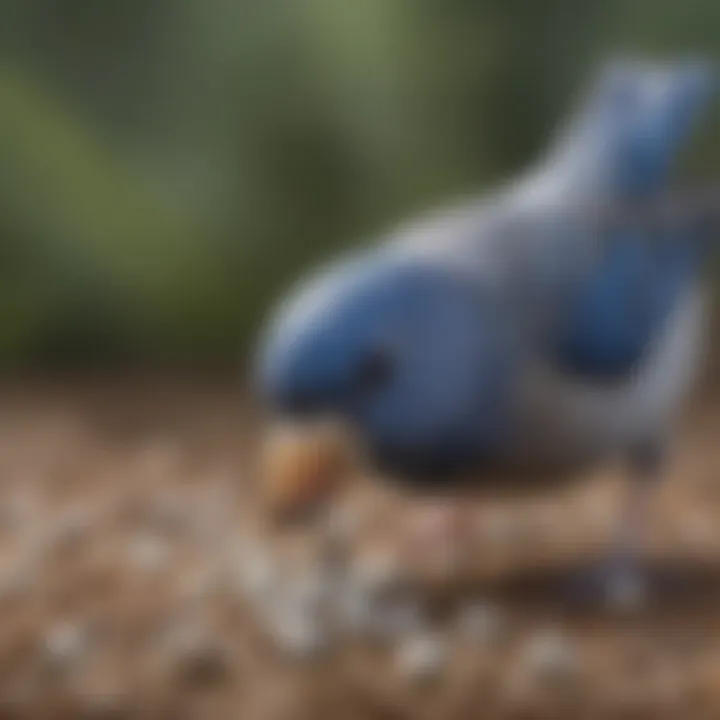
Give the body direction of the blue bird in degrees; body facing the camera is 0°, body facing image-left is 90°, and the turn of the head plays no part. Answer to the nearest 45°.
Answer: approximately 90°
